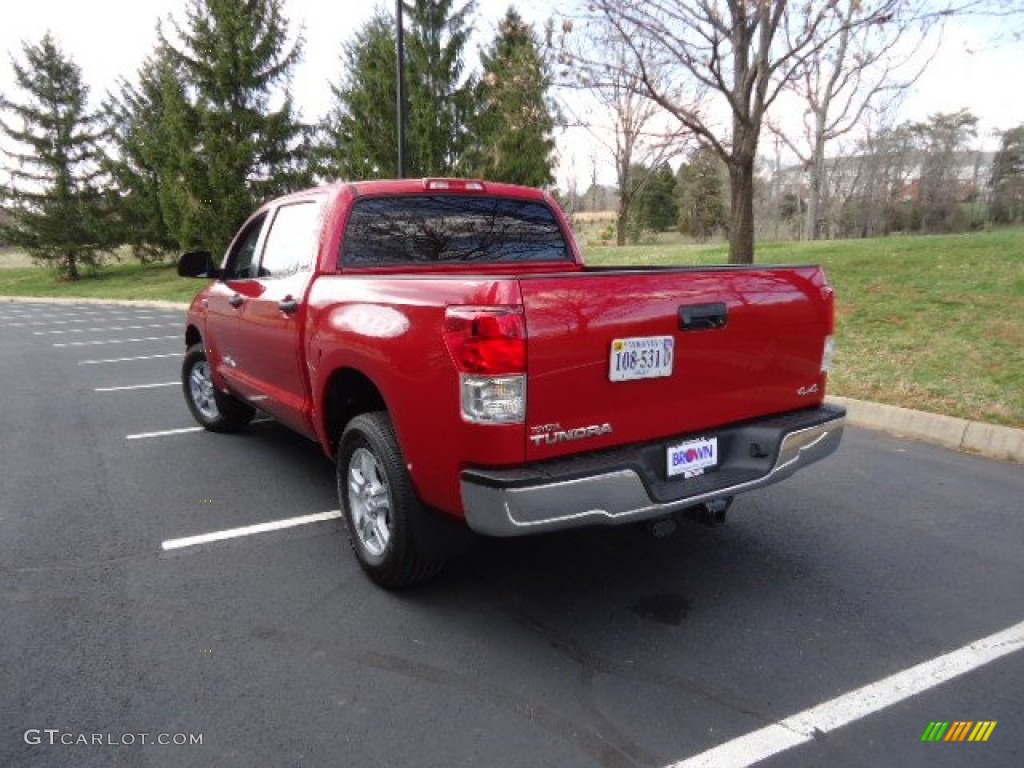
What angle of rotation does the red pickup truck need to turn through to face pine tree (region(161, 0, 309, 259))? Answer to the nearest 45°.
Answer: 0° — it already faces it

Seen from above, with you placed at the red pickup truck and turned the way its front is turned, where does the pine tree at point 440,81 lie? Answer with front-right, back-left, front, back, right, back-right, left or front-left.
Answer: front-right

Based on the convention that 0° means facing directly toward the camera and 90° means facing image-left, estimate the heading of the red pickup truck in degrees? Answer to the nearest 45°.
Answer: approximately 135°

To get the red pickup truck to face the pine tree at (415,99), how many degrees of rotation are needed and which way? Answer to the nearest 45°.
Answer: approximately 45° to its right

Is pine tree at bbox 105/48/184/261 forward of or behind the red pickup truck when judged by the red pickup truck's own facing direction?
forward

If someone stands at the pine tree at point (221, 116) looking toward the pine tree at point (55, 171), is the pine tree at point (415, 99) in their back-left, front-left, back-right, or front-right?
back-right

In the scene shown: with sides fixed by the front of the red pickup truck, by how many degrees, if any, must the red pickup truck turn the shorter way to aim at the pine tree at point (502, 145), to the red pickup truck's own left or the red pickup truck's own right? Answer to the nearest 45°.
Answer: approximately 45° to the red pickup truck's own right

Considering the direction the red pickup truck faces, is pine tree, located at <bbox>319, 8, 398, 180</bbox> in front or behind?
in front
